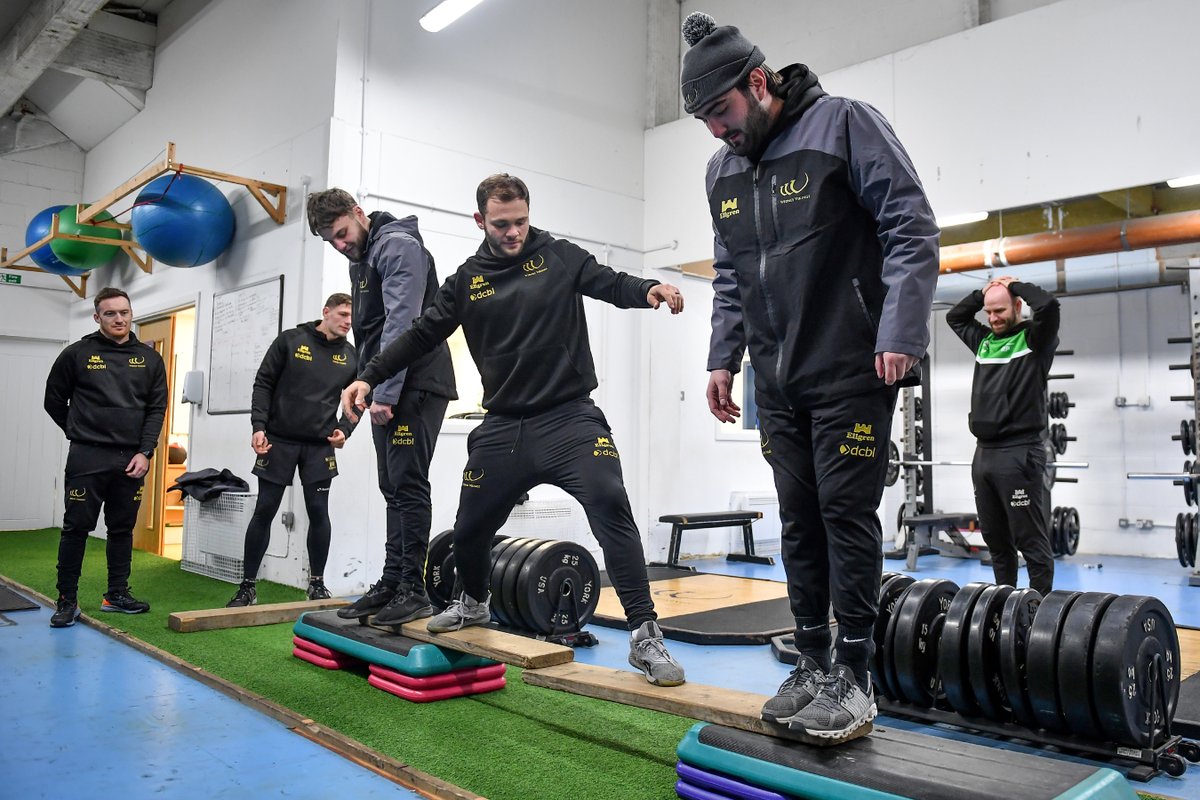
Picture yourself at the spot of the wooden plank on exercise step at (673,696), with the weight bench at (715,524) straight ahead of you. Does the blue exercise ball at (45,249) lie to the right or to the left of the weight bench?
left

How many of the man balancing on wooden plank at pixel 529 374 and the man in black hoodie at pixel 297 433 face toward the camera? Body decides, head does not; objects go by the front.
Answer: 2

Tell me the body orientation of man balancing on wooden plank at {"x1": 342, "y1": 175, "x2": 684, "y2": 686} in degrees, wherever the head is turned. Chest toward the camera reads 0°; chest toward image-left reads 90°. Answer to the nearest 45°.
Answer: approximately 0°

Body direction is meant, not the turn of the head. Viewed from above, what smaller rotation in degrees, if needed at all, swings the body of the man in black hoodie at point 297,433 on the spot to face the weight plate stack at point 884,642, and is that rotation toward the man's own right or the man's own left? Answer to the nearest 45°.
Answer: approximately 45° to the man's own left

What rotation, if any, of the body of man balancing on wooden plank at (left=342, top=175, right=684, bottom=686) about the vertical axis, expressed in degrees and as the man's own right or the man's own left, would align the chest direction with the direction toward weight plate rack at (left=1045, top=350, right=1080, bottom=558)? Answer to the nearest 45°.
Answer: approximately 135° to the man's own left

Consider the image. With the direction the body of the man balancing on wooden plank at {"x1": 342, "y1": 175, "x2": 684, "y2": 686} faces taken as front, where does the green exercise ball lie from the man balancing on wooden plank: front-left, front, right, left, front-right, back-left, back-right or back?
back-right

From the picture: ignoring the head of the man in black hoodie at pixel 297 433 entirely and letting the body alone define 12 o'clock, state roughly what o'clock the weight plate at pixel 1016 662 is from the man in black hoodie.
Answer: The weight plate is roughly at 11 o'clock from the man in black hoodie.

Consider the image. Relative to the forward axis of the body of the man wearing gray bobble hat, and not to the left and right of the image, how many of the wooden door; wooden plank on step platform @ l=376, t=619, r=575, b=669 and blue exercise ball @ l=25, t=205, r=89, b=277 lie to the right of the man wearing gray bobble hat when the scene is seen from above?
3
